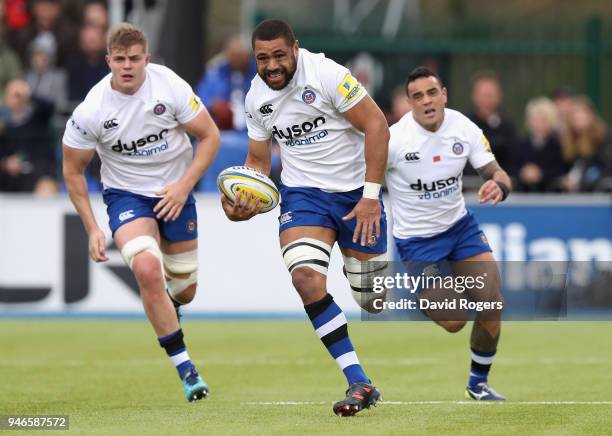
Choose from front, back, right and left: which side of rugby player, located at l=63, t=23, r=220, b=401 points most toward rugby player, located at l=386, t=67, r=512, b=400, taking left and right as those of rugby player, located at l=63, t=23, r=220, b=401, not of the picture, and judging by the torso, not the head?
left

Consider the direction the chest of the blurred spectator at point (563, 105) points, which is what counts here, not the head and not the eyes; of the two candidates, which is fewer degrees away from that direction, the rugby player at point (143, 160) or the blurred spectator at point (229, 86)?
the rugby player

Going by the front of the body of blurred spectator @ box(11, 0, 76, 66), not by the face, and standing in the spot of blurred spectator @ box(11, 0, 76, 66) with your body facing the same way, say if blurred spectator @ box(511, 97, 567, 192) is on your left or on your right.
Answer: on your left

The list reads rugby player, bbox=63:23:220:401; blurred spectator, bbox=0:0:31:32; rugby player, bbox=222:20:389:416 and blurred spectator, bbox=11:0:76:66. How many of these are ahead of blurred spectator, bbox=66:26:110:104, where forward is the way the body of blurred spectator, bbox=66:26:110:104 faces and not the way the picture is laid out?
2

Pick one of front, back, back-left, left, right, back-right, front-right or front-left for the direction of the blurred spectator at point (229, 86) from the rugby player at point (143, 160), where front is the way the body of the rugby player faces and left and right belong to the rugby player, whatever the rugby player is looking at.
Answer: back

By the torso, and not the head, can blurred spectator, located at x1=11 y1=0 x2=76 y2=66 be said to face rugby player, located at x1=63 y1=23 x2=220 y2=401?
yes

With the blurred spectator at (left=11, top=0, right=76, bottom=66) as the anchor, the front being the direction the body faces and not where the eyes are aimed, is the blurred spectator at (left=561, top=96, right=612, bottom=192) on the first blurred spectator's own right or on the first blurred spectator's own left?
on the first blurred spectator's own left

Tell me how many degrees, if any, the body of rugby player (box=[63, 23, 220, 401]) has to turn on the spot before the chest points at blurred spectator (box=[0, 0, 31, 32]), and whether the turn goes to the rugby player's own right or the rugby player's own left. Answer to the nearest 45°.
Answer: approximately 180°
